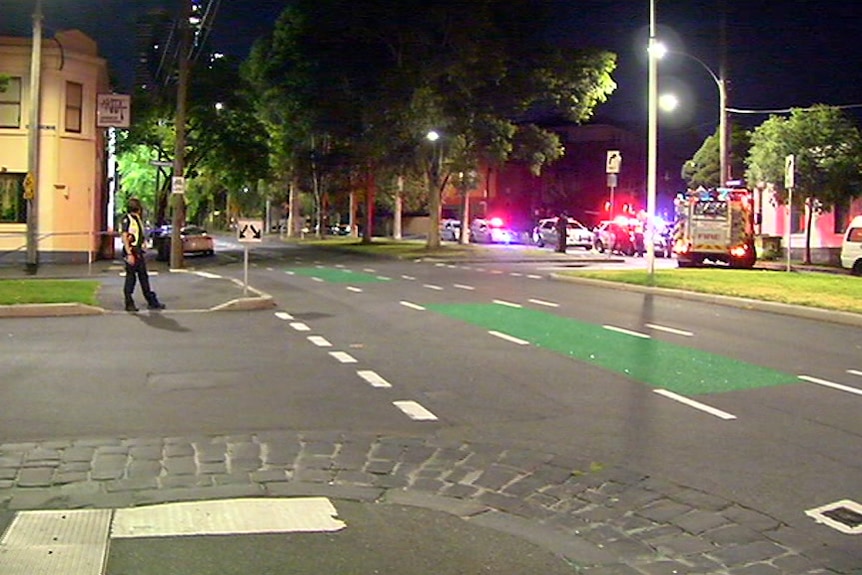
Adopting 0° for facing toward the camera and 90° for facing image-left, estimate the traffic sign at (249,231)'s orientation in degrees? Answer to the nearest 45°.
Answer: approximately 0°

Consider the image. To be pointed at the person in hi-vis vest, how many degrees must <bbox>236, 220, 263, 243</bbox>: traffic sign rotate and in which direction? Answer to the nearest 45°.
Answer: approximately 45° to its right
